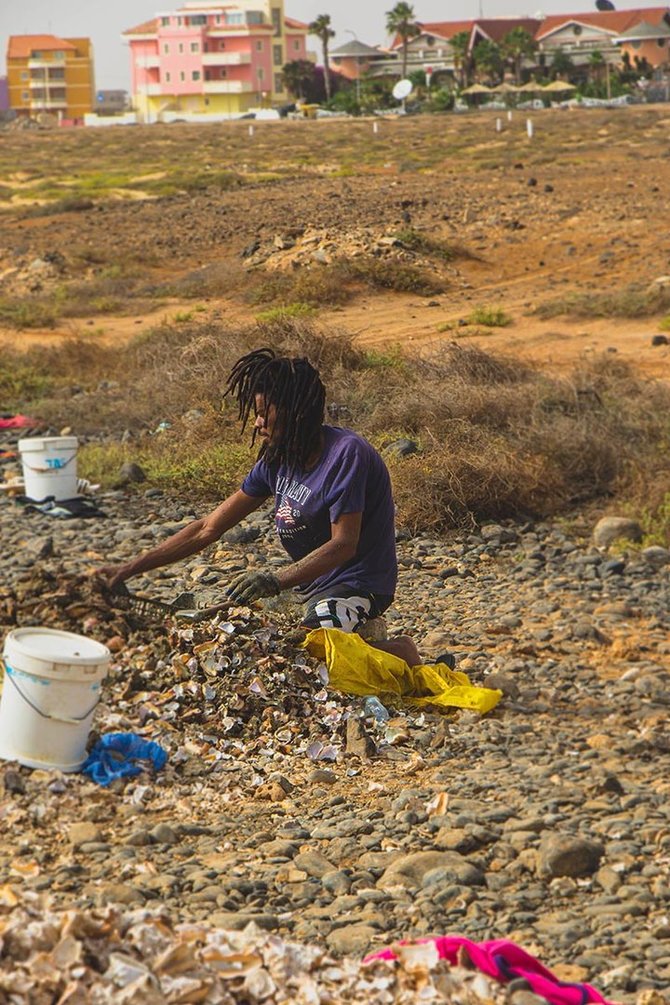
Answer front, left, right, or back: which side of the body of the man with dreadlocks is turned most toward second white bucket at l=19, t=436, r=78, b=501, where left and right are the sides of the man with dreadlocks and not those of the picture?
right

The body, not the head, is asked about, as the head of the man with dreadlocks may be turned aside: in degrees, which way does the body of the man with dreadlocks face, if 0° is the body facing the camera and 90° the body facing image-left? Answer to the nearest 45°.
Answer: approximately 45°

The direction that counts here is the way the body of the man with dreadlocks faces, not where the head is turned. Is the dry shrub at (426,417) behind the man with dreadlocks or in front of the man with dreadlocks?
behind

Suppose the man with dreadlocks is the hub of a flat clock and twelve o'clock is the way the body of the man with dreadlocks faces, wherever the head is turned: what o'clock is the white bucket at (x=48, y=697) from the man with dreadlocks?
The white bucket is roughly at 12 o'clock from the man with dreadlocks.

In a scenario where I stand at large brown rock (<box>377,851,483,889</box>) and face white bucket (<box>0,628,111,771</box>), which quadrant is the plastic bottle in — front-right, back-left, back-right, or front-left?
front-right

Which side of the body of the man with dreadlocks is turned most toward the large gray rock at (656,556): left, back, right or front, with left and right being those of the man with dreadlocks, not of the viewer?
back

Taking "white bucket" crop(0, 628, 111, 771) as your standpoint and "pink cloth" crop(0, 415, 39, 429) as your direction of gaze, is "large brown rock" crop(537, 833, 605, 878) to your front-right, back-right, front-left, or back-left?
back-right

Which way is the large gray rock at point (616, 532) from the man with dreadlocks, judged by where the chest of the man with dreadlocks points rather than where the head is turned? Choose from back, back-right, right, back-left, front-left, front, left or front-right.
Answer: back

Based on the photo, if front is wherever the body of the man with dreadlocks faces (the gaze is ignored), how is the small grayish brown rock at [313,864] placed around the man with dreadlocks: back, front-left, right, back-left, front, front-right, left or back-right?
front-left

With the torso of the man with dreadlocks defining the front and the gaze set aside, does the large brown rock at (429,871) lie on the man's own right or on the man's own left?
on the man's own left

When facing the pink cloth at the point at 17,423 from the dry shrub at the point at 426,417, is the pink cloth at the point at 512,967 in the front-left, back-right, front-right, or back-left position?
back-left

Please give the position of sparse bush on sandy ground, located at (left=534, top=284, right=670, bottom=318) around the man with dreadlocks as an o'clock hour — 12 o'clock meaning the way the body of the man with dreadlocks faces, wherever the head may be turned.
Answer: The sparse bush on sandy ground is roughly at 5 o'clock from the man with dreadlocks.

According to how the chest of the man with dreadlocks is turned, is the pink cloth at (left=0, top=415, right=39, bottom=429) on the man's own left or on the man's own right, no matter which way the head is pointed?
on the man's own right

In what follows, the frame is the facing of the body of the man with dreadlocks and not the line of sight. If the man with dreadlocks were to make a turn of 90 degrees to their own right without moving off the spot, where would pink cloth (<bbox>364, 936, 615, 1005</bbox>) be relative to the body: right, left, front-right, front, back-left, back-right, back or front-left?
back-left

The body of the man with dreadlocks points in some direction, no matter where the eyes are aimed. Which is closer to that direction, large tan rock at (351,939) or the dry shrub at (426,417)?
the large tan rock

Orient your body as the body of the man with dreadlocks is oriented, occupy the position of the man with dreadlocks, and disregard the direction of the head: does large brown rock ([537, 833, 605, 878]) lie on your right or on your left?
on your left

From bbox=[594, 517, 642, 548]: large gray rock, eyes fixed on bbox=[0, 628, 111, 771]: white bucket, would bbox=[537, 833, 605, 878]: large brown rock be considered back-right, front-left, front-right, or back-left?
front-left
